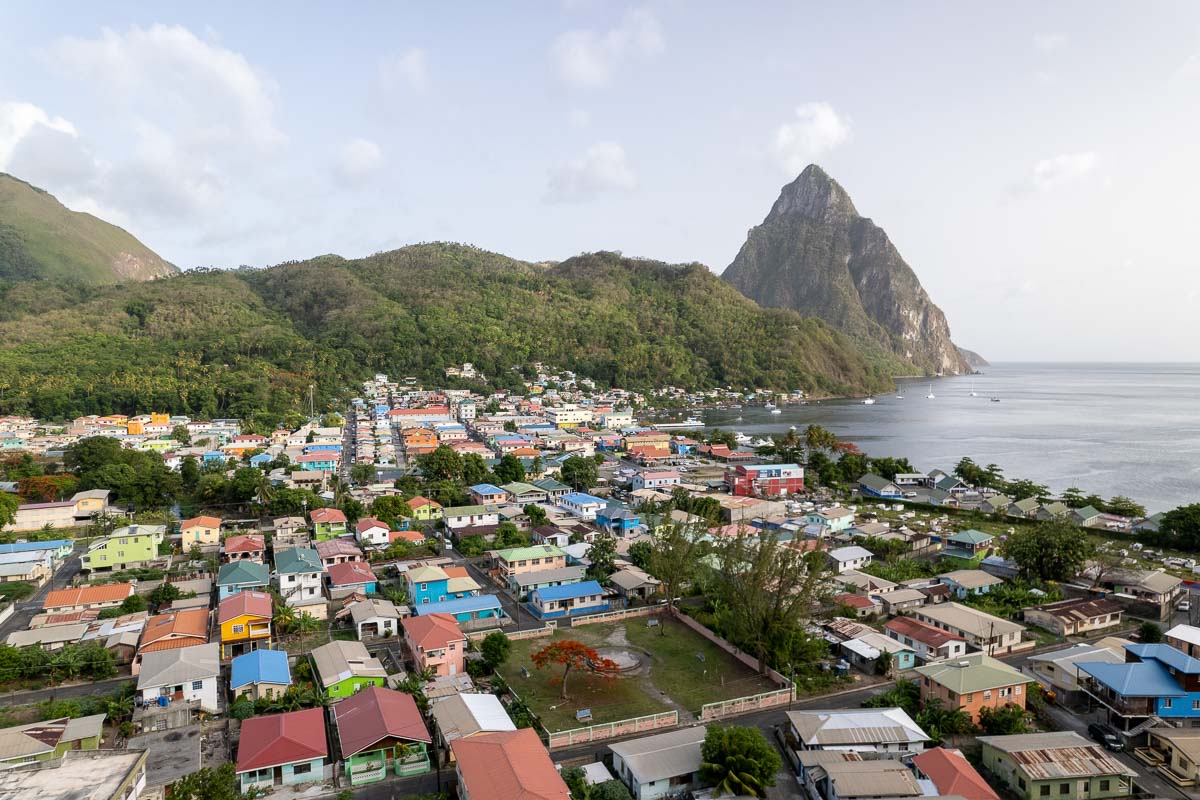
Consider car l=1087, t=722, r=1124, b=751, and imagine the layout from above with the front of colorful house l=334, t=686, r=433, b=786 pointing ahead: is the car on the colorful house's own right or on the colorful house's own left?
on the colorful house's own left

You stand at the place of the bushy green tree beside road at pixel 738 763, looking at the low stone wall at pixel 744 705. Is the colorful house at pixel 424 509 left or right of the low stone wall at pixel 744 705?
left

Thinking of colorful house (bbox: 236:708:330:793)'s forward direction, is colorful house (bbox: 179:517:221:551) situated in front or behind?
behind

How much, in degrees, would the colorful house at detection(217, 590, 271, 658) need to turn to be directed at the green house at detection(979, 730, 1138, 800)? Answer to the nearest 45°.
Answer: approximately 45° to its left

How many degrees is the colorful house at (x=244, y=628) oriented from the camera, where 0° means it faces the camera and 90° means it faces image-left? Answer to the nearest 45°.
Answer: approximately 0°

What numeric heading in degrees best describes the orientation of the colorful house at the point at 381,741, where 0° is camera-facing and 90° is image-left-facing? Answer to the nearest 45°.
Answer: approximately 0°

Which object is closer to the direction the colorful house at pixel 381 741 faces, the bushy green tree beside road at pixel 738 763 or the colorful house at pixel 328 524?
the bushy green tree beside road

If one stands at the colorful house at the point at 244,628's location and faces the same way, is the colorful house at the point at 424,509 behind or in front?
behind

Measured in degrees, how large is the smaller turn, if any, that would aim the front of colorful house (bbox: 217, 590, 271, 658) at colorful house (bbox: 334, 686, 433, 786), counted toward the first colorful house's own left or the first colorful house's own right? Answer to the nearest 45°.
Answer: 0° — it already faces it

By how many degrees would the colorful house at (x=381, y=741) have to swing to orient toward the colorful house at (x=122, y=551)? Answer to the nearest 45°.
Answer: approximately 135° to its right

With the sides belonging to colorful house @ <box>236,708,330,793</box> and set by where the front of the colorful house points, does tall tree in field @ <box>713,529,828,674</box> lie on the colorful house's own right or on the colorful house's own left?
on the colorful house's own left

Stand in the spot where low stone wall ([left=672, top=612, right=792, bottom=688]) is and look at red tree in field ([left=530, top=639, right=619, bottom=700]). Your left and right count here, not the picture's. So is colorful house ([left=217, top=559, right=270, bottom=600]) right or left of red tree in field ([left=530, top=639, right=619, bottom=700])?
right

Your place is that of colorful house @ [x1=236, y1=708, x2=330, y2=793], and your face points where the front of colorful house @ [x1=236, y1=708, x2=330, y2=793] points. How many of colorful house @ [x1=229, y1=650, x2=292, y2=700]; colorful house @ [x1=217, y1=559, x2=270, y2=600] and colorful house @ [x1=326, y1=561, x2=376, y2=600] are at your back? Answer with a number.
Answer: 3

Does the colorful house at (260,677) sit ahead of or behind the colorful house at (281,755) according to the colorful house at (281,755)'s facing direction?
behind
